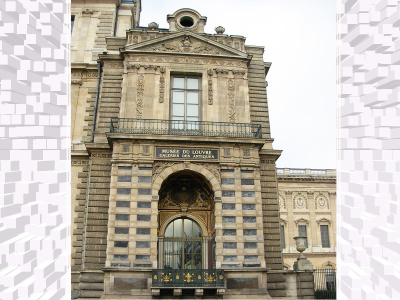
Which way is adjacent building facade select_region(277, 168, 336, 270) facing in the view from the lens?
facing the viewer
